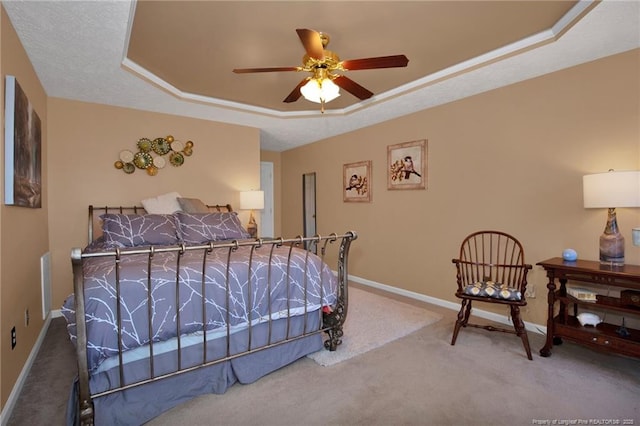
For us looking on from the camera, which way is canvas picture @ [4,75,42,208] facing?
facing to the right of the viewer

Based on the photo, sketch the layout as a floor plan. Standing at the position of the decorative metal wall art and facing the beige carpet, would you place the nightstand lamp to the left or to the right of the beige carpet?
left

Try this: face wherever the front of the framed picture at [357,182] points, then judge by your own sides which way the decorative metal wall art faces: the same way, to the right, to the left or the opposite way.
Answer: to the left

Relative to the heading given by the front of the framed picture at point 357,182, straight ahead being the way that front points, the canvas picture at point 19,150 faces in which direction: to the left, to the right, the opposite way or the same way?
the opposite way

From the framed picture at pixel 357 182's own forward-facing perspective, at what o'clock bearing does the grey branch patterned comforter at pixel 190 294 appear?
The grey branch patterned comforter is roughly at 11 o'clock from the framed picture.

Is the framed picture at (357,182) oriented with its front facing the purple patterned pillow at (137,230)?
yes

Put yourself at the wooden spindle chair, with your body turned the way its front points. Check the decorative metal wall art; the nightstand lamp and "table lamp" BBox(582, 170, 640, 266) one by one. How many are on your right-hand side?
2

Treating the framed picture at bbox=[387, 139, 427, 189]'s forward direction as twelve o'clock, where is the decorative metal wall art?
The decorative metal wall art is roughly at 1 o'clock from the framed picture.

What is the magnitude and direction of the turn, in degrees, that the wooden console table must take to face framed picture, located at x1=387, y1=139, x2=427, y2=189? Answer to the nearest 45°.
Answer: approximately 90° to its right

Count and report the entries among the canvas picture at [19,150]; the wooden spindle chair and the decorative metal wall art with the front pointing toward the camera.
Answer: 2

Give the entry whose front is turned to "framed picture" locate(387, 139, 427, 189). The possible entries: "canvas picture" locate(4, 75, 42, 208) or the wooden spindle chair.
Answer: "canvas picture" locate(4, 75, 42, 208)

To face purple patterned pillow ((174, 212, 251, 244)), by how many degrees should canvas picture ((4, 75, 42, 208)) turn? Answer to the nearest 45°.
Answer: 0° — it already faces it
